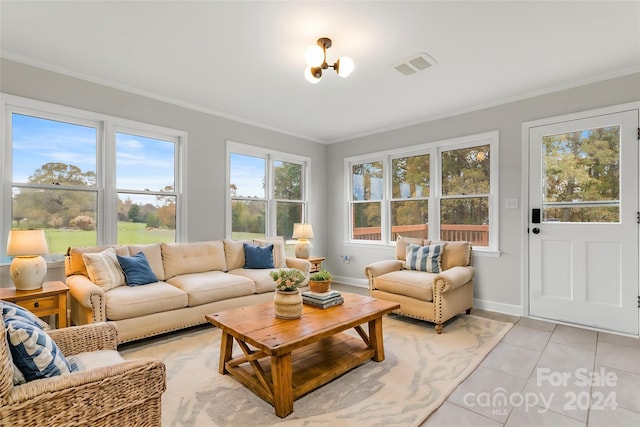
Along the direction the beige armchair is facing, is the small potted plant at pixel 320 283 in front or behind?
in front

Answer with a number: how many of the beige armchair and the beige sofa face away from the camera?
0

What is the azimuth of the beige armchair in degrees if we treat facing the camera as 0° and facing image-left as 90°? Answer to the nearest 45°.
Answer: approximately 45°

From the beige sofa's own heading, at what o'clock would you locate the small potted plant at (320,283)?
The small potted plant is roughly at 12 o'clock from the beige sofa.

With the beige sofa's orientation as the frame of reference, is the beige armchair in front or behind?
in front

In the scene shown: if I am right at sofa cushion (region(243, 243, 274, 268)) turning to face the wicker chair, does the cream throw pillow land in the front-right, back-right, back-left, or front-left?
front-right

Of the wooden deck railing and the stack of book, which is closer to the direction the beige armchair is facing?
the stack of book

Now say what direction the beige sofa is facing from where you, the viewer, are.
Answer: facing the viewer and to the right of the viewer

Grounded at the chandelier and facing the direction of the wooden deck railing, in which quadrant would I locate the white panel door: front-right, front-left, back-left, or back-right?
front-right

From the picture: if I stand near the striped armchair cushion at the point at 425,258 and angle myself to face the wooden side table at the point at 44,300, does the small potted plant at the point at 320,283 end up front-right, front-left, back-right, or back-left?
front-left

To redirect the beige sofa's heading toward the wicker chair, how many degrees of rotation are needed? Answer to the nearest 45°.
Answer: approximately 45° to its right

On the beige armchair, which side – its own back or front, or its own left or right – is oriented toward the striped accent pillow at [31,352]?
front

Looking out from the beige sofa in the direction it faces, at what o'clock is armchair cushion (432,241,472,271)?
The armchair cushion is roughly at 11 o'clock from the beige sofa.

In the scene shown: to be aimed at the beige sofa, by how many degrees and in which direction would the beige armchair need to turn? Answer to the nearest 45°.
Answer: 0° — it already faces it
